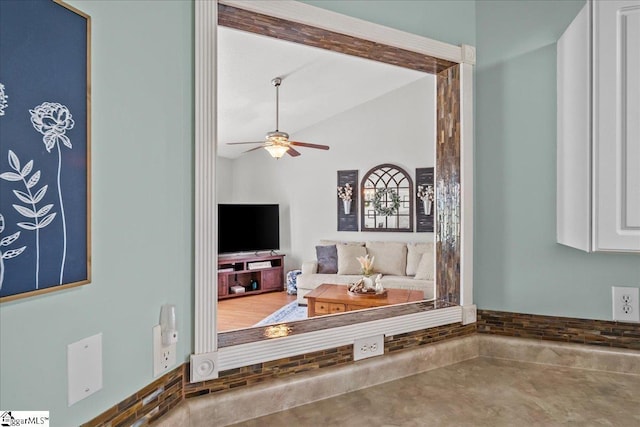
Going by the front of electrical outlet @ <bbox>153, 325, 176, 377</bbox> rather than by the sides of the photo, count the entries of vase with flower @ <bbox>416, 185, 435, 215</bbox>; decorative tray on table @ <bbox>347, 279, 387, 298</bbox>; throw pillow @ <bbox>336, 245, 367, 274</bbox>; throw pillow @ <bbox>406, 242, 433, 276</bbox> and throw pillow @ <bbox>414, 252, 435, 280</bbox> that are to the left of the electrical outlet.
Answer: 5

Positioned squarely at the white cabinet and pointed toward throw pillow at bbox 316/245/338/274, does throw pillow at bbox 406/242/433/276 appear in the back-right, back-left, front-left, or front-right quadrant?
front-right

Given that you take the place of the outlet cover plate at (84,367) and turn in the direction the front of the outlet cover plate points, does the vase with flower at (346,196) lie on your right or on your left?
on your left

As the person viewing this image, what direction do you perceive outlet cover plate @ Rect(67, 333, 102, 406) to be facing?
facing the viewer and to the right of the viewer

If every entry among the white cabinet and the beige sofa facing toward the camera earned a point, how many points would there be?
2

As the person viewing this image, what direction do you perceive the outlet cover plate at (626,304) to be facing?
facing the viewer

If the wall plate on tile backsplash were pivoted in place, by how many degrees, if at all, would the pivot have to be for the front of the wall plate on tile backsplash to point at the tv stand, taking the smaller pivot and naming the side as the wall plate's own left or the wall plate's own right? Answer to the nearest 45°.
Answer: approximately 135° to the wall plate's own left

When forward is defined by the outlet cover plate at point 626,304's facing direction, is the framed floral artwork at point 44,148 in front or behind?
in front

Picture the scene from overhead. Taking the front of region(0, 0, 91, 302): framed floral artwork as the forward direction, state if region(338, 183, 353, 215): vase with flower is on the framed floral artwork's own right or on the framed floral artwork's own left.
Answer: on the framed floral artwork's own left

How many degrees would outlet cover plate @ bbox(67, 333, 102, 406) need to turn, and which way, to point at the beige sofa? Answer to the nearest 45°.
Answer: approximately 90° to its left

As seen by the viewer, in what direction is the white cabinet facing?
toward the camera

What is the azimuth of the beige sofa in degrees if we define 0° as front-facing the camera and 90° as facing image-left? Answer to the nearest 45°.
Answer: approximately 0°

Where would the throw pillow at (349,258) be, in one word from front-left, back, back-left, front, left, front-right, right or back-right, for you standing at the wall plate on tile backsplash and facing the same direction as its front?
back-left

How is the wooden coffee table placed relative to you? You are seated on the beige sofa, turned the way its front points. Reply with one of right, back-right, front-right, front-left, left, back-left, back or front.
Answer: front

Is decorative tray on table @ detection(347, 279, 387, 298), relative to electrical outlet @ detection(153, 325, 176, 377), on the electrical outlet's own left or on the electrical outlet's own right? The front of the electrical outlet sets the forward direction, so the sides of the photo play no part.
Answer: on the electrical outlet's own left

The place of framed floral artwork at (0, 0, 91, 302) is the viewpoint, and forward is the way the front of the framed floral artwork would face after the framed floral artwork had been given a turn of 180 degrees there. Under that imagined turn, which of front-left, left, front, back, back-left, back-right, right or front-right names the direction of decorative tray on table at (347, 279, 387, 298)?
right

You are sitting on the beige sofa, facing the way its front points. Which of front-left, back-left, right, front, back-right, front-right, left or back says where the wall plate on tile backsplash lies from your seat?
front
